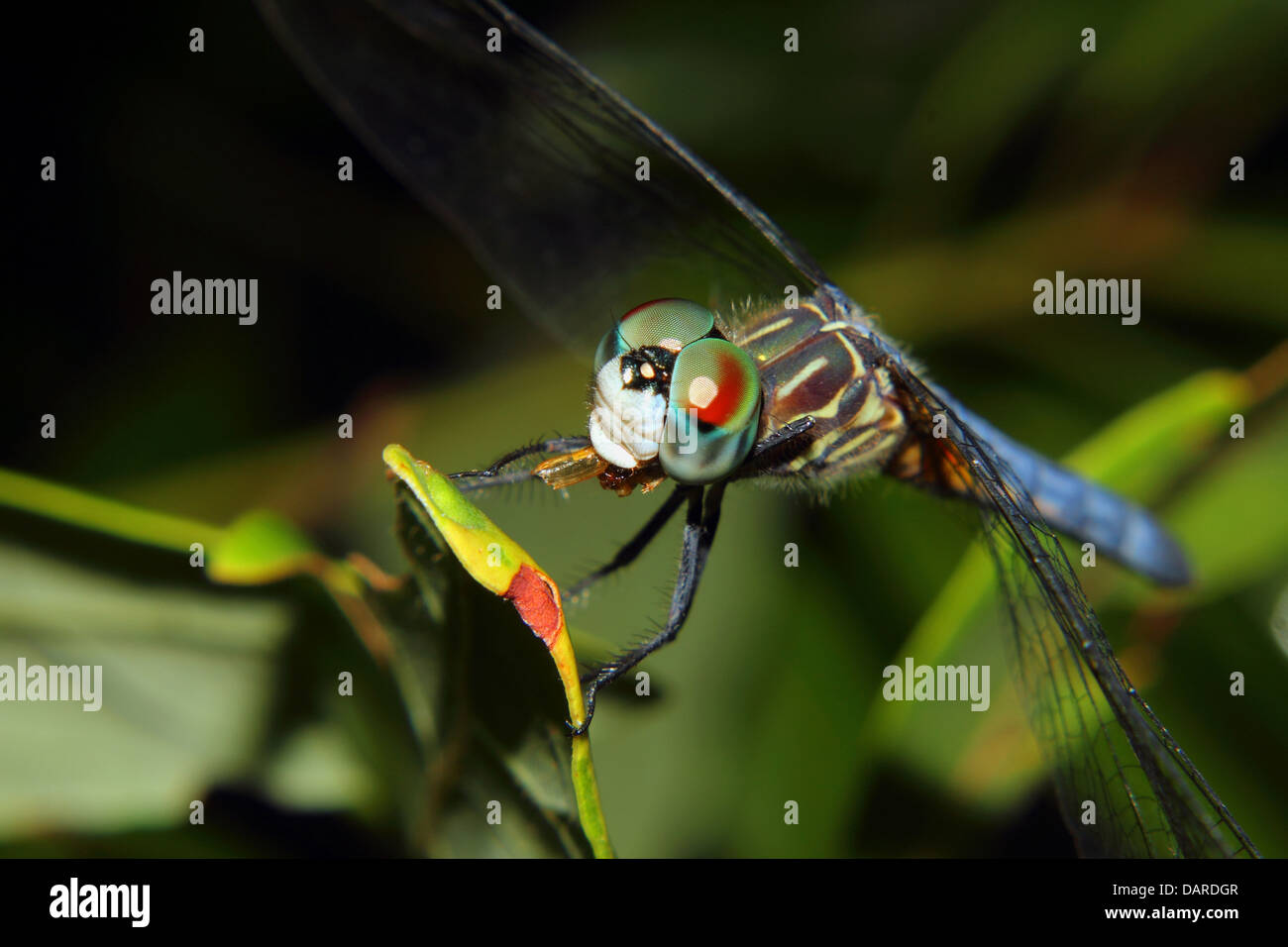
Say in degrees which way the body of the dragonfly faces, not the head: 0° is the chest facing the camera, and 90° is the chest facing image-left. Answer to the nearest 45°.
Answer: approximately 45°
